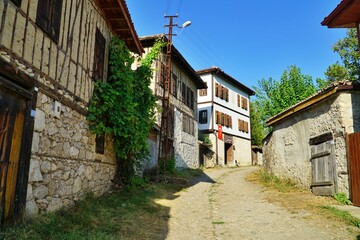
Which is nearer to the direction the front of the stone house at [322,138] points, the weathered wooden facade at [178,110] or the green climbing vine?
the green climbing vine

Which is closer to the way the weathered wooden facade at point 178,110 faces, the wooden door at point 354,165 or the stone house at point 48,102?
the wooden door

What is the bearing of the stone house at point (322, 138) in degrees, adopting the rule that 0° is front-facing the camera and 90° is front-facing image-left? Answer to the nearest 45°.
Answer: approximately 45°

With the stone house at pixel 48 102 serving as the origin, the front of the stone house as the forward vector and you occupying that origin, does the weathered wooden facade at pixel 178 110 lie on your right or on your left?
on your left

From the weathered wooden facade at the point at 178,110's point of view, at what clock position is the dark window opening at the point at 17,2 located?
The dark window opening is roughly at 2 o'clock from the weathered wooden facade.

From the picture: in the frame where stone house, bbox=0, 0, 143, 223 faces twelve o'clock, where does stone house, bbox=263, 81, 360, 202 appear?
stone house, bbox=263, 81, 360, 202 is roughly at 10 o'clock from stone house, bbox=0, 0, 143, 223.

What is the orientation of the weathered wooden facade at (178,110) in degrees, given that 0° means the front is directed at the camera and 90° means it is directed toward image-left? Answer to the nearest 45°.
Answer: approximately 315°

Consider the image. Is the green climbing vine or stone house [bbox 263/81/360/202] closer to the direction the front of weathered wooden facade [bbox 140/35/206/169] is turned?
the stone house

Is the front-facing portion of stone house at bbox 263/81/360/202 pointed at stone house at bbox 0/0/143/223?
yes

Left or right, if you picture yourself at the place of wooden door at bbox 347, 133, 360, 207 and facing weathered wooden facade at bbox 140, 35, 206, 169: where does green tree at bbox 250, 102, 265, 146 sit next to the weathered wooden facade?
right

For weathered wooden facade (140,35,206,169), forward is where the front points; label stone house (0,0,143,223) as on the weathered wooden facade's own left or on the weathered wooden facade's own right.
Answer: on the weathered wooden facade's own right
